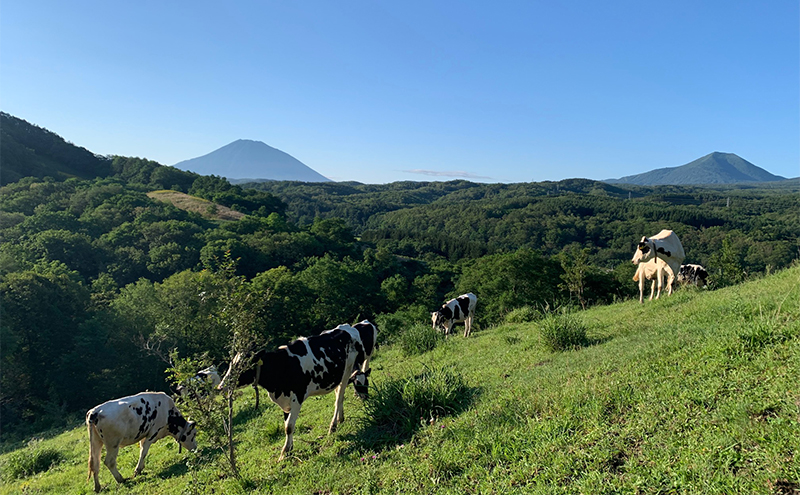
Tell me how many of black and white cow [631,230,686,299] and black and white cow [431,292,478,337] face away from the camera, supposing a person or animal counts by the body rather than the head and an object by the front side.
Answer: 0

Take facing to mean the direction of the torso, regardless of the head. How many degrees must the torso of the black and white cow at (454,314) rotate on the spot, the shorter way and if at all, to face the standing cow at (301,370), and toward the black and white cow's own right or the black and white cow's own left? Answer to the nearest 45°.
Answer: approximately 45° to the black and white cow's own left

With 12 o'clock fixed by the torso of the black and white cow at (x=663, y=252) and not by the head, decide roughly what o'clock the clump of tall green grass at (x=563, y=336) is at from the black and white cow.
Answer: The clump of tall green grass is roughly at 11 o'clock from the black and white cow.

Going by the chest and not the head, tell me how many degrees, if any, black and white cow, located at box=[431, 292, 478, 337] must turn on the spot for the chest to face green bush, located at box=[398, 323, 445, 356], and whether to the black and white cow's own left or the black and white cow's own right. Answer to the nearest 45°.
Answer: approximately 45° to the black and white cow's own left

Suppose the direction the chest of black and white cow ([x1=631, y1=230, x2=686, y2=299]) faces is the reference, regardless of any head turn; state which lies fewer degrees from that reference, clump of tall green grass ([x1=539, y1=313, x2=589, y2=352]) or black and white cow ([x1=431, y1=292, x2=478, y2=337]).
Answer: the clump of tall green grass

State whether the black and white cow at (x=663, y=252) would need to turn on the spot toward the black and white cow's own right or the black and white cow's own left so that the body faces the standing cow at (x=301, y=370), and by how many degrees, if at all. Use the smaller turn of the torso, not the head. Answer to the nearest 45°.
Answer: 0° — it already faces it

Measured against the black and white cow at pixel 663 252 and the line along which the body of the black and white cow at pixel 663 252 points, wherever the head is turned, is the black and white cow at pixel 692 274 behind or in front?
behind

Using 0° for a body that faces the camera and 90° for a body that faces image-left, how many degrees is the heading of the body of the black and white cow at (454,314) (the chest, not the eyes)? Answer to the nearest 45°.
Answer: approximately 45°

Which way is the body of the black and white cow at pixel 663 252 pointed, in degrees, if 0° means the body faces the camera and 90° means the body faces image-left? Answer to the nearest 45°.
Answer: approximately 45°
